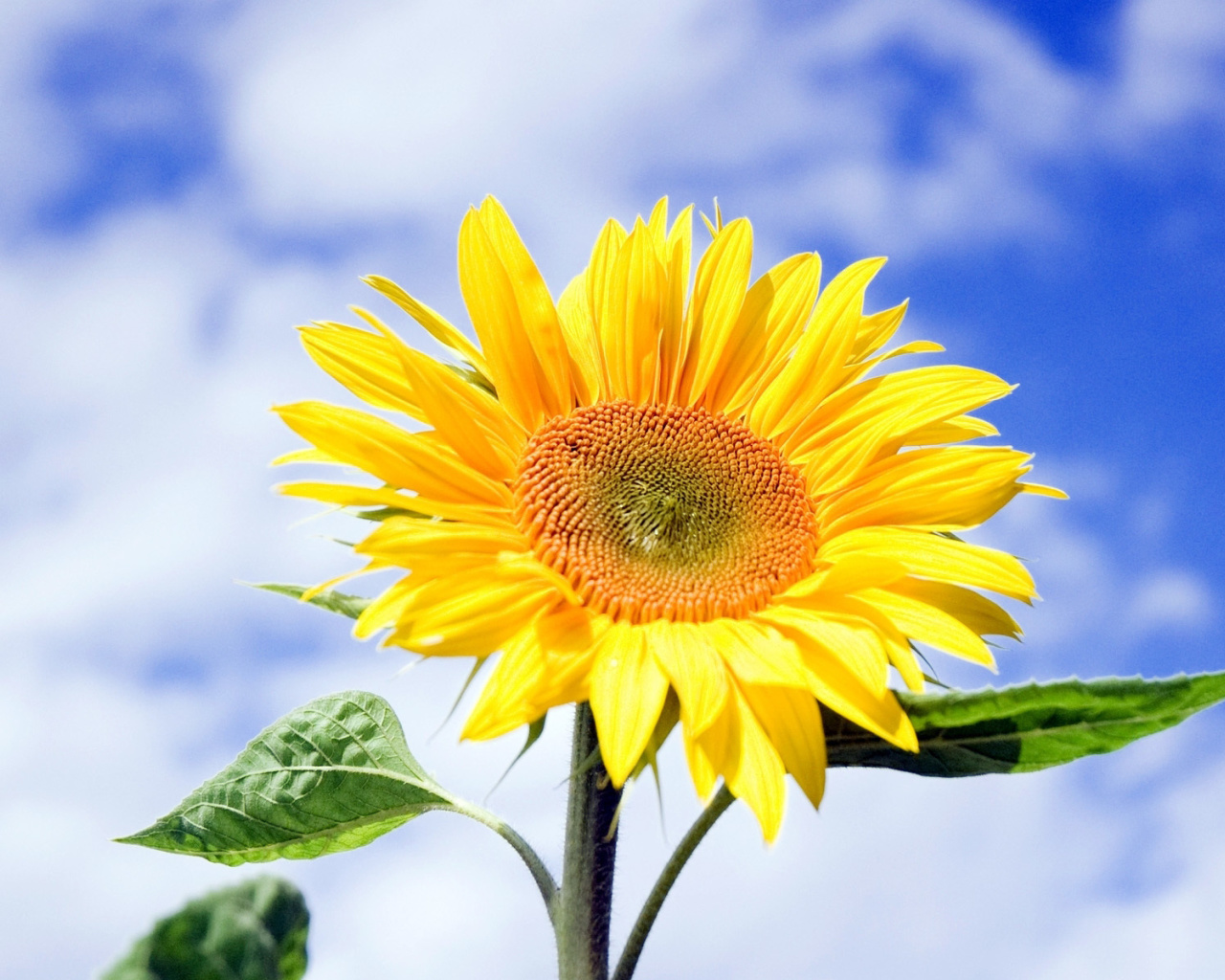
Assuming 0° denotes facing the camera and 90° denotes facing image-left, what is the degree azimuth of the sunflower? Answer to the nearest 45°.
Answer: approximately 0°
